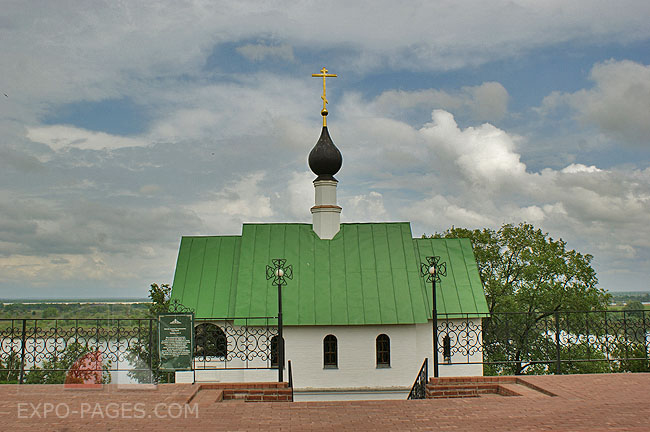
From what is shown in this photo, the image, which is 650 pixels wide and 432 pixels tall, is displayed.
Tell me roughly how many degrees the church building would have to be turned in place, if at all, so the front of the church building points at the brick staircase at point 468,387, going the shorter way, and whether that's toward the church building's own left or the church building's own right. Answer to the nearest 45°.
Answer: approximately 90° to the church building's own left

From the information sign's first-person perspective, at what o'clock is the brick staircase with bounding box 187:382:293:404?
The brick staircase is roughly at 10 o'clock from the information sign.

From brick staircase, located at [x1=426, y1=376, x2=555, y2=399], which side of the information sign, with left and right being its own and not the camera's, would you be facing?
left

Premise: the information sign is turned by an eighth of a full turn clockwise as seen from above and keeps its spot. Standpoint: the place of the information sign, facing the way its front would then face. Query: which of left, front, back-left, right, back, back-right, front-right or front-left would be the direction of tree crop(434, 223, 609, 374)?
back

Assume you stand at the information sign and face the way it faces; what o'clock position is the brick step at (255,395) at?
The brick step is roughly at 10 o'clock from the information sign.

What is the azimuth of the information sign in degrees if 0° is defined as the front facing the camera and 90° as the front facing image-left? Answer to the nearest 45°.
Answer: approximately 0°

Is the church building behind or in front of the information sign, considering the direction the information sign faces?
behind
